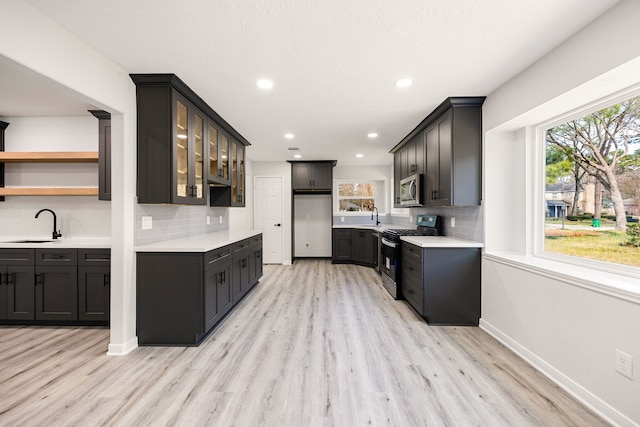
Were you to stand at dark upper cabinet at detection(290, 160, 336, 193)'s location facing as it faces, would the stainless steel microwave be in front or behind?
in front

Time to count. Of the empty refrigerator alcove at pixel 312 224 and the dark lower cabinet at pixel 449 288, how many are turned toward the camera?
1

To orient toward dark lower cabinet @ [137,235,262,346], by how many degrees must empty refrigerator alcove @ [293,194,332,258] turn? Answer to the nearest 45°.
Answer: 0° — it already faces it

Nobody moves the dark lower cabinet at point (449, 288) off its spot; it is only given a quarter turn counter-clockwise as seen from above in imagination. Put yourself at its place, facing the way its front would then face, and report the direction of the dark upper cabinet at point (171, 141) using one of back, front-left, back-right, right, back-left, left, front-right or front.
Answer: front-right

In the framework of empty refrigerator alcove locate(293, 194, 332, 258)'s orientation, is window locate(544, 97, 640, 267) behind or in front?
in front

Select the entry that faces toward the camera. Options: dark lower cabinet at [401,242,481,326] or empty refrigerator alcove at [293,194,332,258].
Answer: the empty refrigerator alcove

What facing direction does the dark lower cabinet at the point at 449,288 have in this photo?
to the viewer's left

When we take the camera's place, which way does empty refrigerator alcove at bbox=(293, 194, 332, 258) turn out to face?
facing the viewer

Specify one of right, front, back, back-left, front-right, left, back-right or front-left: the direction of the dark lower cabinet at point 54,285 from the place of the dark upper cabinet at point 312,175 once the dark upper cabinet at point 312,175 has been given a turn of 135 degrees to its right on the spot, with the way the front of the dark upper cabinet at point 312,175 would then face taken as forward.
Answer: left

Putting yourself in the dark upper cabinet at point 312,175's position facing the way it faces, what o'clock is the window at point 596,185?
The window is roughly at 11 o'clock from the dark upper cabinet.

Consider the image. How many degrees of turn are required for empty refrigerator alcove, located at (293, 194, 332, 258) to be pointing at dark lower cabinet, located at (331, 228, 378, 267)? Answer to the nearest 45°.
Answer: approximately 45° to its left

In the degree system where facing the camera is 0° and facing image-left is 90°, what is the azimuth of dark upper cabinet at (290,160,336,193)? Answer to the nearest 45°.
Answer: approximately 0°
